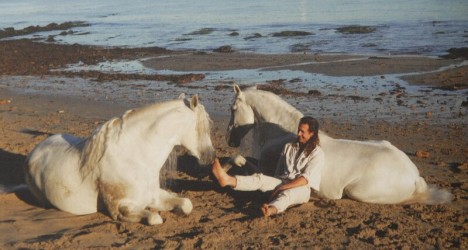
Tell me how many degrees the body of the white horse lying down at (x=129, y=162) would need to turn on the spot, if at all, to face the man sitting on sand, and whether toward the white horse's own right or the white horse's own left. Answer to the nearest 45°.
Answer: approximately 45° to the white horse's own left

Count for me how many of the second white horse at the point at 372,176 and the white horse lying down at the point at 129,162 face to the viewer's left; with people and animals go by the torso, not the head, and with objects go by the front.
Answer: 1

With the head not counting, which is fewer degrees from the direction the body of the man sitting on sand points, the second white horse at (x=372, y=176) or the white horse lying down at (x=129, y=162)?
the white horse lying down

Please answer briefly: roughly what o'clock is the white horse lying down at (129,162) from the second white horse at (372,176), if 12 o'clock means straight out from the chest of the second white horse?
The white horse lying down is roughly at 11 o'clock from the second white horse.

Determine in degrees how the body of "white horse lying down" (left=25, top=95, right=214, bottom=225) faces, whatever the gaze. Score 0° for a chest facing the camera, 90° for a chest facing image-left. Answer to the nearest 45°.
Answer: approximately 315°

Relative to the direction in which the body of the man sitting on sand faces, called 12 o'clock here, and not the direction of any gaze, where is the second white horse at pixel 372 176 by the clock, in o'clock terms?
The second white horse is roughly at 7 o'clock from the man sitting on sand.

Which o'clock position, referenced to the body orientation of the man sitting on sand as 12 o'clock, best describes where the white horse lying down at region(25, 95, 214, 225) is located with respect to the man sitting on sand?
The white horse lying down is roughly at 1 o'clock from the man sitting on sand.

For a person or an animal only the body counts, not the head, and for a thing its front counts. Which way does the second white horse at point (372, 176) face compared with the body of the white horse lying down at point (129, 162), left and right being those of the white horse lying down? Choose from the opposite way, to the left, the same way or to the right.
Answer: the opposite way

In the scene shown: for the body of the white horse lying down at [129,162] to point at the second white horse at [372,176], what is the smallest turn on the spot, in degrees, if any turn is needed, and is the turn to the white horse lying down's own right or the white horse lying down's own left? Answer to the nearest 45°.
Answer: approximately 45° to the white horse lying down's own left

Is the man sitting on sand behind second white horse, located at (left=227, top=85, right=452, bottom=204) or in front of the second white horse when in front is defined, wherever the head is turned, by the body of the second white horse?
in front

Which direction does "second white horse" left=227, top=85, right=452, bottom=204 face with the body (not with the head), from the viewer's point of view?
to the viewer's left
